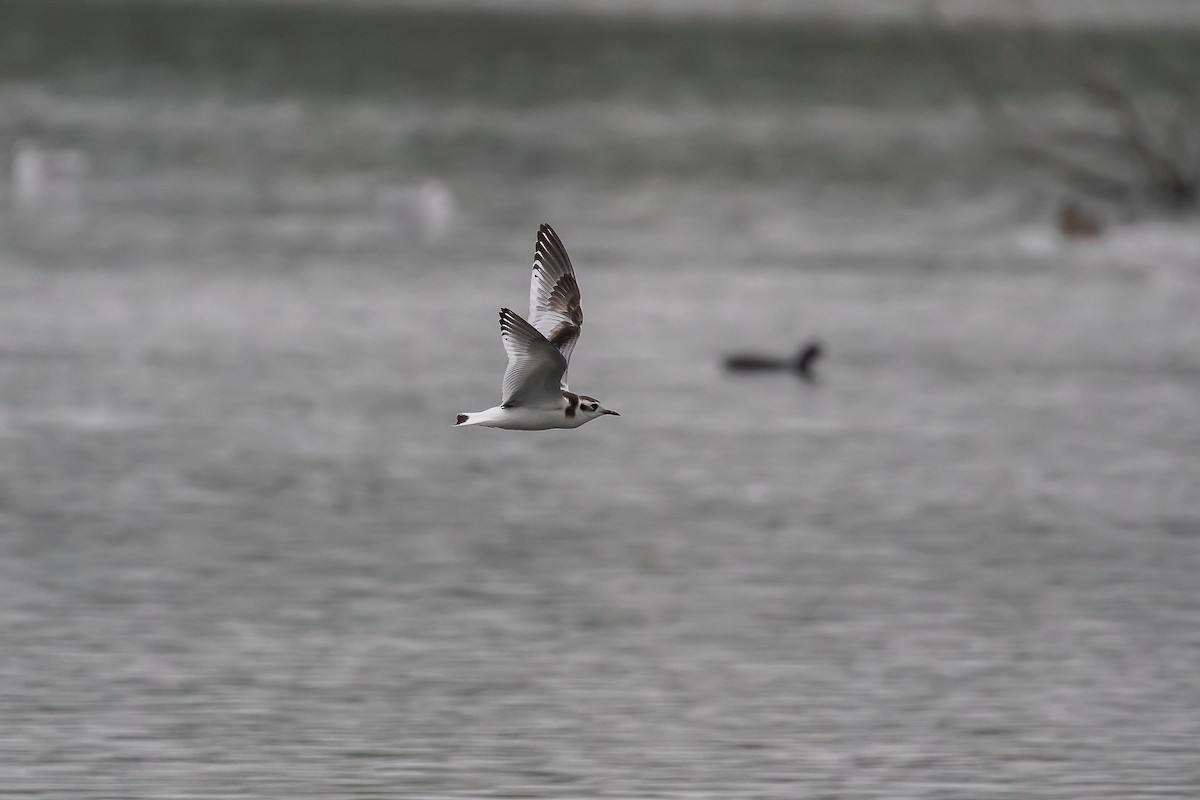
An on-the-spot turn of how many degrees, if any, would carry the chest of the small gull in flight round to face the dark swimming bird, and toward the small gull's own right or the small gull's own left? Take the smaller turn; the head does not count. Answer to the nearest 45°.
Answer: approximately 90° to the small gull's own left

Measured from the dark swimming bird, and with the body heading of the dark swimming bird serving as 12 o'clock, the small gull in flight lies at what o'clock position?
The small gull in flight is roughly at 3 o'clock from the dark swimming bird.

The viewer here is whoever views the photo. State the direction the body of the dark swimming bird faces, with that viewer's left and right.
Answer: facing to the right of the viewer

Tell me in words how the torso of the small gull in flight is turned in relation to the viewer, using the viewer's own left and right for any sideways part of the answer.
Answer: facing to the right of the viewer

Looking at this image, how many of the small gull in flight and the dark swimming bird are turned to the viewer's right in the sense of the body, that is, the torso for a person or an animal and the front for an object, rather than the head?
2
